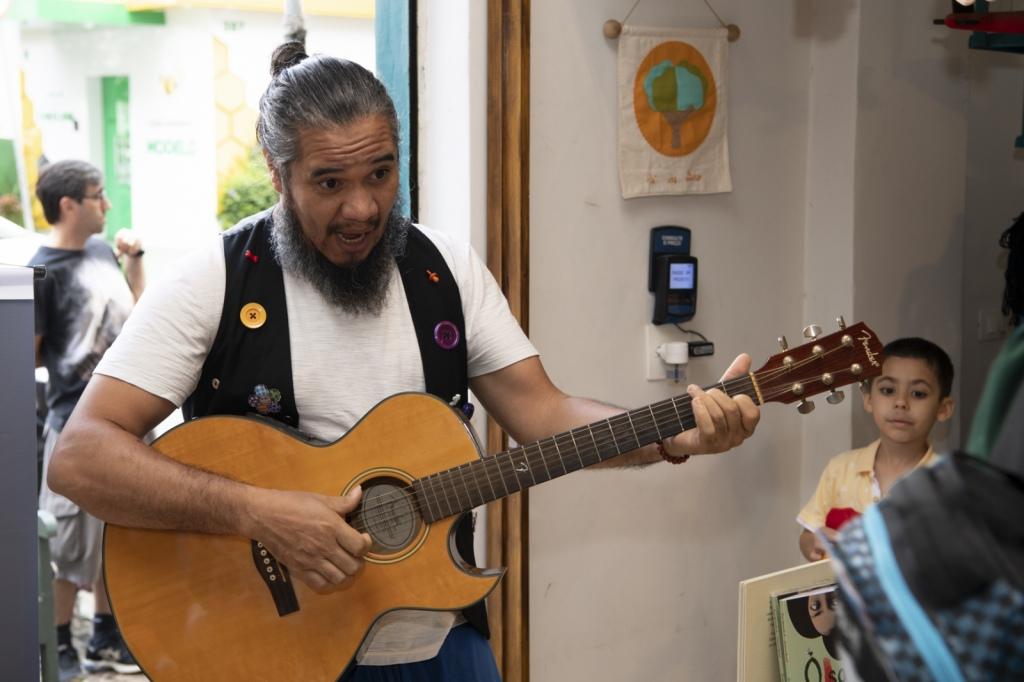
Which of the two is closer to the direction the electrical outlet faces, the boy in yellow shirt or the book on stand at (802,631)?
the book on stand

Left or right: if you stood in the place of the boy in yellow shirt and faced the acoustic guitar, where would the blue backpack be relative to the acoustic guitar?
left

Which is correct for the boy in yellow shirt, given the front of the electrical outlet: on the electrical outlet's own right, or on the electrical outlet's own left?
on the electrical outlet's own left

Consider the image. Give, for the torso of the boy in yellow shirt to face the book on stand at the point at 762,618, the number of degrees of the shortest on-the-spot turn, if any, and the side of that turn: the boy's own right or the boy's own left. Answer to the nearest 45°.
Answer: approximately 45° to the boy's own right

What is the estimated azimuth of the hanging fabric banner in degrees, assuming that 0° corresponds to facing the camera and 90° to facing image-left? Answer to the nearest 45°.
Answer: approximately 0°

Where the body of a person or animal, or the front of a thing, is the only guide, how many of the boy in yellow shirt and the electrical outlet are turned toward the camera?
2

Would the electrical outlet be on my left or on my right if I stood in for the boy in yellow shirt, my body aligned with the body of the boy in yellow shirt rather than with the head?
on my right

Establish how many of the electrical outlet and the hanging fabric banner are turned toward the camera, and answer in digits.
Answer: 2
